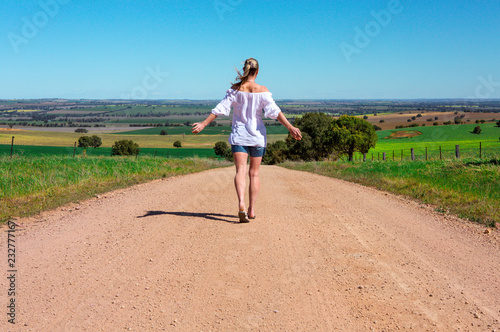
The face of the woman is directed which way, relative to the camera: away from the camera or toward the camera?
away from the camera

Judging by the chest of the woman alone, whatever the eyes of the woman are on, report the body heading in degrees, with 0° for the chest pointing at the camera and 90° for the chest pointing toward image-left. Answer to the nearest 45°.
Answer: approximately 180°
